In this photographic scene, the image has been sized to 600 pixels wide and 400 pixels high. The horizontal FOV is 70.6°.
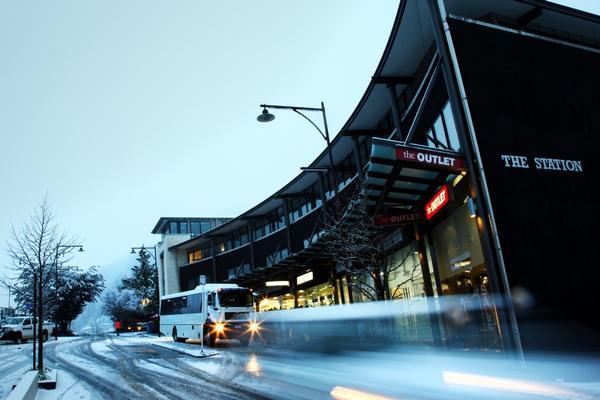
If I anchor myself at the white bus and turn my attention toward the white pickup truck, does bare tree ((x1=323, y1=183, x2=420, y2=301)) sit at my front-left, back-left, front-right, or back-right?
back-left

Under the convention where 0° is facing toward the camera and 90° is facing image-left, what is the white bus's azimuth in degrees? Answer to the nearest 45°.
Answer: approximately 315°

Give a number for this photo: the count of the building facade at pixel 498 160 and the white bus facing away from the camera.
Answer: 0

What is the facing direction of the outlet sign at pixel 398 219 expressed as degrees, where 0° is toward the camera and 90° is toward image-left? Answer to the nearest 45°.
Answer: approximately 0°

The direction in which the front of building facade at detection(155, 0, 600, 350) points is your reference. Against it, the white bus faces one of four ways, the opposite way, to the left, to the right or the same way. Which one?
to the left

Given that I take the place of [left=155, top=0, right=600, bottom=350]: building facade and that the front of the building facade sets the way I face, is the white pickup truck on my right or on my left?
on my right

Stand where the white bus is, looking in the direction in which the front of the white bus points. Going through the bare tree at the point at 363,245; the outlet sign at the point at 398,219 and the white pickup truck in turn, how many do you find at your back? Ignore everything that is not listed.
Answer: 1

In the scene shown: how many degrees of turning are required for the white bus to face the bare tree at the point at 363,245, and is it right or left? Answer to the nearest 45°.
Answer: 0° — it already faces it

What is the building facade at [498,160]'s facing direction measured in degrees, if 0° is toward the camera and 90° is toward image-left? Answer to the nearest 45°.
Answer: approximately 45°
